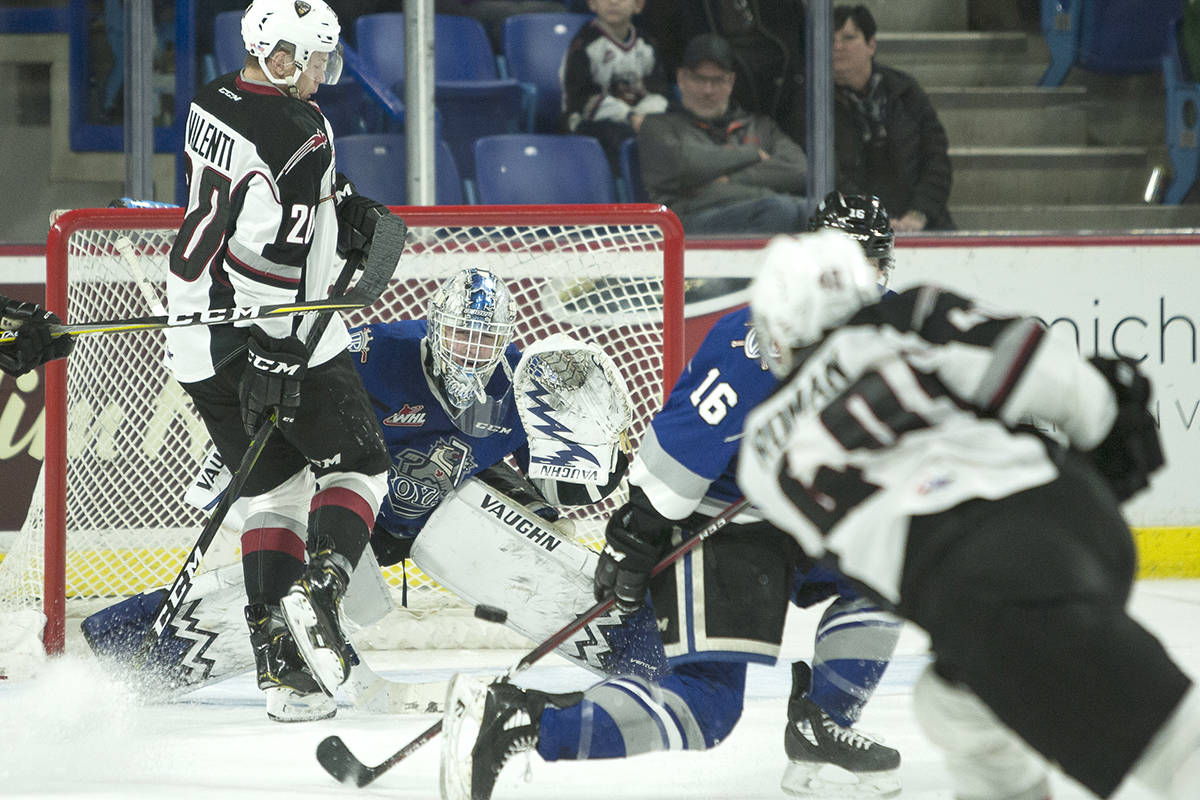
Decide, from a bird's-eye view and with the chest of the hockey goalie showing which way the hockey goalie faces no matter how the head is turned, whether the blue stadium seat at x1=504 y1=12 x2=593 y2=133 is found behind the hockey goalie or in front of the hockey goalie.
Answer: behind

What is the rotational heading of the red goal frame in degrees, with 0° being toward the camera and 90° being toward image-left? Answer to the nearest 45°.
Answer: approximately 0°

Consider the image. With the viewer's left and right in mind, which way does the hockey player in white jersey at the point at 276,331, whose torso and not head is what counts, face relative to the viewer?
facing to the right of the viewer

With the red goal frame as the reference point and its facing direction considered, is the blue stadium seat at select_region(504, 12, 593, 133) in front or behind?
behind

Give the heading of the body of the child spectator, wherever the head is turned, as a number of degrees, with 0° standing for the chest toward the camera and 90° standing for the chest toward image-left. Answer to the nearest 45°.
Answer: approximately 0°

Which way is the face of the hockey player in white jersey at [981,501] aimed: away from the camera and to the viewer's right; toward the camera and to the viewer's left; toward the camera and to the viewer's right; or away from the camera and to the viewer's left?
away from the camera and to the viewer's left

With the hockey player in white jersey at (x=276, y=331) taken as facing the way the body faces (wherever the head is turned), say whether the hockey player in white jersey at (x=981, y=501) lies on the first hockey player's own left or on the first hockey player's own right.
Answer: on the first hockey player's own right

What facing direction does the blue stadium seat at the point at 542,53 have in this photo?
toward the camera

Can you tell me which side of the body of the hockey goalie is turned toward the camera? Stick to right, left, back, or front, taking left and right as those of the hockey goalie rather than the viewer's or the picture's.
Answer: front
